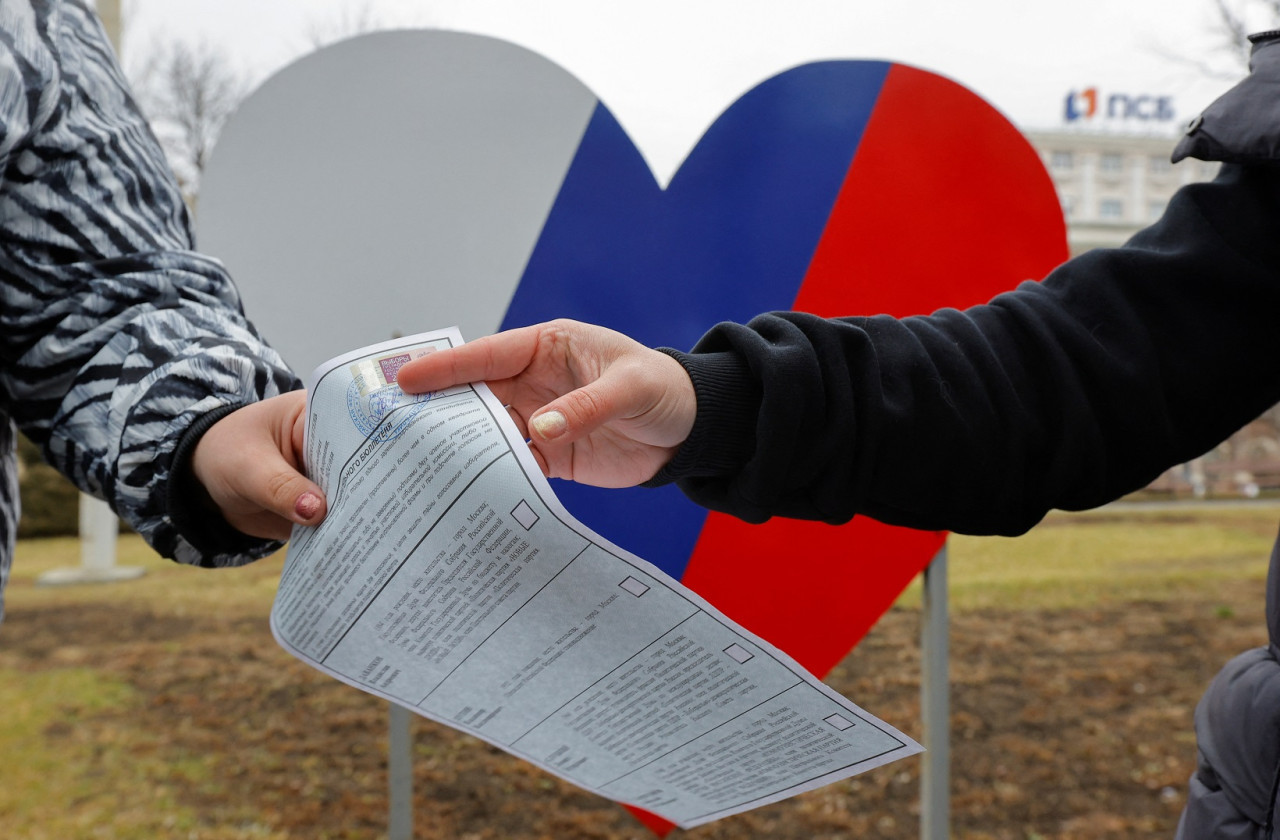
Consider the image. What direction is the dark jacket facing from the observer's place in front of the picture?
facing to the left of the viewer

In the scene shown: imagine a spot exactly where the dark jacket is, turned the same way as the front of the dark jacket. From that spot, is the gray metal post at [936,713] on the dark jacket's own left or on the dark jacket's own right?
on the dark jacket's own right

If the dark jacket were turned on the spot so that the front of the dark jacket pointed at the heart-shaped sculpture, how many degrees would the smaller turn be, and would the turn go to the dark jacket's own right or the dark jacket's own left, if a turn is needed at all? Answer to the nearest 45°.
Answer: approximately 45° to the dark jacket's own right
